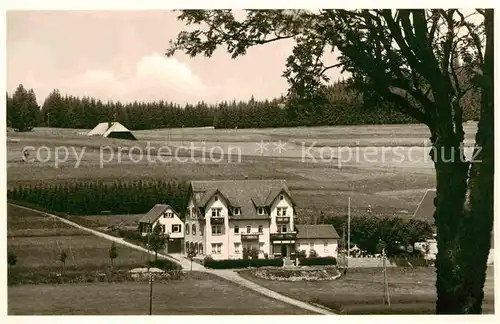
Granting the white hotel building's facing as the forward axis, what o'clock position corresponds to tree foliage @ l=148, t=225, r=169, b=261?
The tree foliage is roughly at 3 o'clock from the white hotel building.

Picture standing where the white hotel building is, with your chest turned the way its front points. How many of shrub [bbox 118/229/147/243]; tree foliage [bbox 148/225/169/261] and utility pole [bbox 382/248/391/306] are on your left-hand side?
1

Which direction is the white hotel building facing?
toward the camera

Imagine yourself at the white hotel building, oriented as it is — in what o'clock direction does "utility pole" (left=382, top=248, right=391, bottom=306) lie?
The utility pole is roughly at 11 o'clock from the white hotel building.

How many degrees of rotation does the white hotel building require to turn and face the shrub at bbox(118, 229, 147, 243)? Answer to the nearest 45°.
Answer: approximately 90° to its right

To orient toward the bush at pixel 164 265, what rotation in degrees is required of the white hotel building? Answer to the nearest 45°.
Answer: approximately 90° to its right

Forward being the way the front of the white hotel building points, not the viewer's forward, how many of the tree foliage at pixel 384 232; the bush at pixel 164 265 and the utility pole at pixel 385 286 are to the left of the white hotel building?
2

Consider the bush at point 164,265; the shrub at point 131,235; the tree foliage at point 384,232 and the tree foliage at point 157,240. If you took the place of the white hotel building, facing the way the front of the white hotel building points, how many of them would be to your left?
1

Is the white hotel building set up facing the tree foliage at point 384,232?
no
